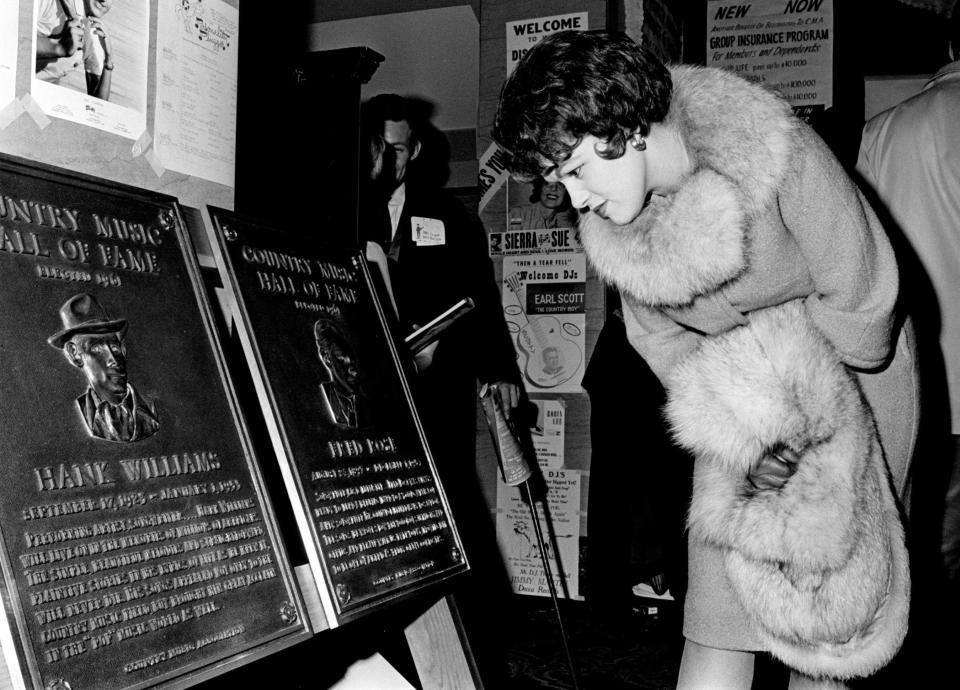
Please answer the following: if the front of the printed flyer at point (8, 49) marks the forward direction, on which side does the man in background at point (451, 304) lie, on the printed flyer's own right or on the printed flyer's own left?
on the printed flyer's own left

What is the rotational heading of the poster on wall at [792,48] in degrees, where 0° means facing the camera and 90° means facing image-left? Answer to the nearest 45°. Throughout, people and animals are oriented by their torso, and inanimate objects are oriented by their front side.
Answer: approximately 0°

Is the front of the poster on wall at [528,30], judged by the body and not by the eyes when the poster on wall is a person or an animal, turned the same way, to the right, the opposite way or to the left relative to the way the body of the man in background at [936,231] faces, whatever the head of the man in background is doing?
the opposite way

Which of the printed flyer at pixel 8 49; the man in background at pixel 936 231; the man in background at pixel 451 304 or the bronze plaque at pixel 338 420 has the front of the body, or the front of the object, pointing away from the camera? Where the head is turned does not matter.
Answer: the man in background at pixel 936 231

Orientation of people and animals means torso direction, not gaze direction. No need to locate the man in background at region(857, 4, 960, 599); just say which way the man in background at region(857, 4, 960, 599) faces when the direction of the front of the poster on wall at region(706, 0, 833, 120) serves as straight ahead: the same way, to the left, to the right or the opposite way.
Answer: the opposite way
